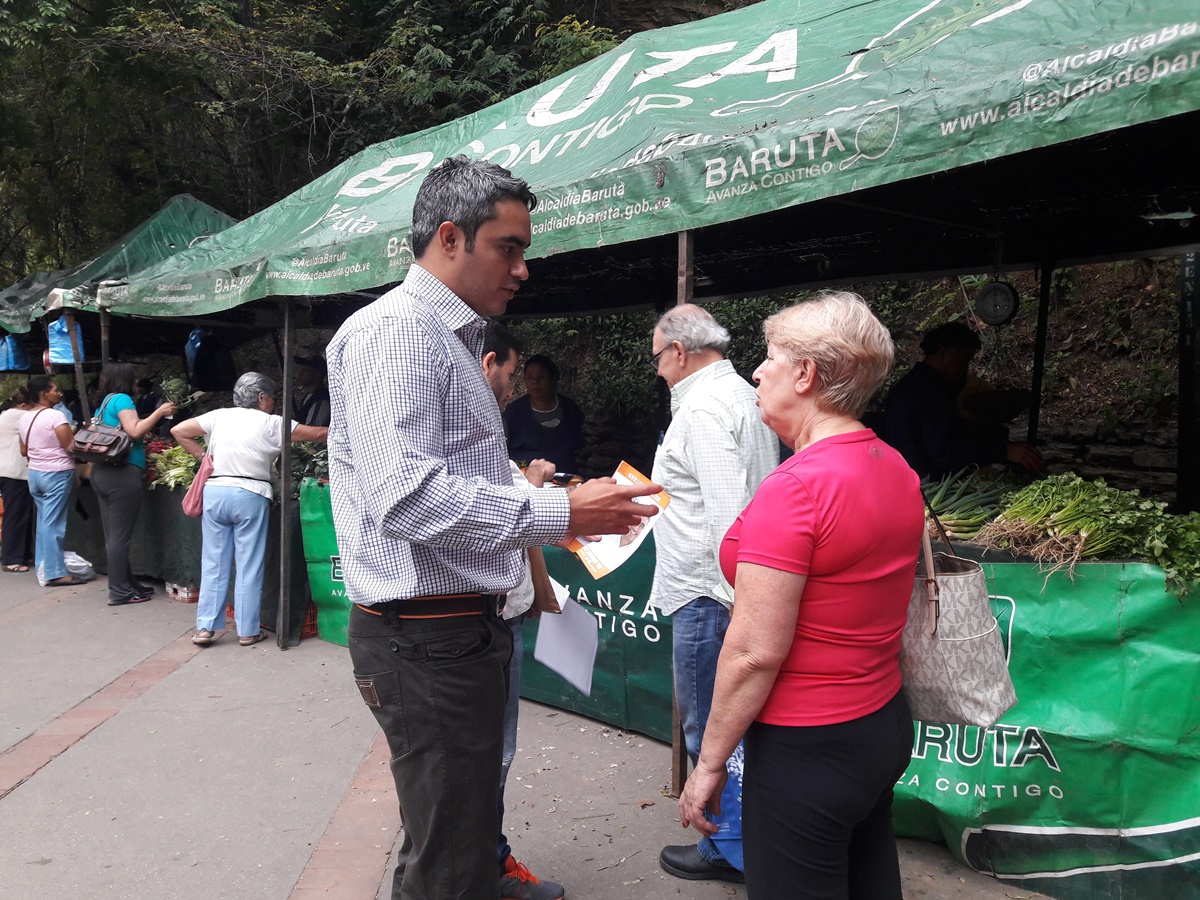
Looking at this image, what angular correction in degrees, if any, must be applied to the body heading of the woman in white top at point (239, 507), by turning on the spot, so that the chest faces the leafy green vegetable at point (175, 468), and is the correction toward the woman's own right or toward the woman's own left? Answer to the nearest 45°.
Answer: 0° — they already face it

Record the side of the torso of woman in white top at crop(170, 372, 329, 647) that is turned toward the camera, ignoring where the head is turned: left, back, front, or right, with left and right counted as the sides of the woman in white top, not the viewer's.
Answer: back

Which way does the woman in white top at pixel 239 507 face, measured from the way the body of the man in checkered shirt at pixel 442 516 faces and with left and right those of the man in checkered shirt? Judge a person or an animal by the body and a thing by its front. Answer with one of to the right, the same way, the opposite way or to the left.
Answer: to the left

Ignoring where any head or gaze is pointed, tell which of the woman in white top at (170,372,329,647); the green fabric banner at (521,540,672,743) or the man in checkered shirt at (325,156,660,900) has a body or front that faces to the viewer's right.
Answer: the man in checkered shirt

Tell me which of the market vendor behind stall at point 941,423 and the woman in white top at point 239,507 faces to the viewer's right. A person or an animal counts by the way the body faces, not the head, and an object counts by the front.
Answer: the market vendor behind stall

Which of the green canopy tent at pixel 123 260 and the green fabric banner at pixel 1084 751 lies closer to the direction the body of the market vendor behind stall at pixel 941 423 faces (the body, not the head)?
the green fabric banner

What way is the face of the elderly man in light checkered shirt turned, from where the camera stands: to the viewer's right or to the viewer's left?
to the viewer's left

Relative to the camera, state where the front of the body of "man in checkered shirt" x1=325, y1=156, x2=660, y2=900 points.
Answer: to the viewer's right

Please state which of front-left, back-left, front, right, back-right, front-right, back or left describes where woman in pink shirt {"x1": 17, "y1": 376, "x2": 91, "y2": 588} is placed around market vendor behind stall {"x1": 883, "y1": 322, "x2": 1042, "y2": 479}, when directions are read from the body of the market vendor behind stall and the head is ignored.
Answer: back

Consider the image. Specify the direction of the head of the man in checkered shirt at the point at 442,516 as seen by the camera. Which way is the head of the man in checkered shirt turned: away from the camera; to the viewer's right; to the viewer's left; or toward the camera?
to the viewer's right

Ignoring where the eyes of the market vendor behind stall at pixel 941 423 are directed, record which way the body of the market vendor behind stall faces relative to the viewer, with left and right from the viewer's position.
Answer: facing to the right of the viewer

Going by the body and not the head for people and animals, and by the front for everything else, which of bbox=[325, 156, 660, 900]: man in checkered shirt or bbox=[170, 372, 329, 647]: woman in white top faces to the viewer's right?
the man in checkered shirt

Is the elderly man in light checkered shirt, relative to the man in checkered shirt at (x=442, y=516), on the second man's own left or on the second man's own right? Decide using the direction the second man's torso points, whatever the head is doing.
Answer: on the second man's own left
